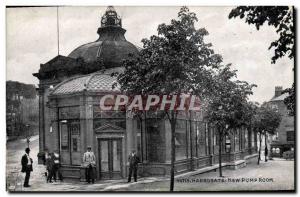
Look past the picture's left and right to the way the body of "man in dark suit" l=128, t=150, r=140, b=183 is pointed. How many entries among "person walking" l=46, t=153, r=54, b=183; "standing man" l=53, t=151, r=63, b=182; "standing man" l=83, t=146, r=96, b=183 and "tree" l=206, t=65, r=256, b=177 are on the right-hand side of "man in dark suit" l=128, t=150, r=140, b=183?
3

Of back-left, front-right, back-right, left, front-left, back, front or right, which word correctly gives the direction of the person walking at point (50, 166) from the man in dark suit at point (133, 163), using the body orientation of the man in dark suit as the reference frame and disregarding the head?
right

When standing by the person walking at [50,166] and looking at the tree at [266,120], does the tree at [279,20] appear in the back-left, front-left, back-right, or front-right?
front-right

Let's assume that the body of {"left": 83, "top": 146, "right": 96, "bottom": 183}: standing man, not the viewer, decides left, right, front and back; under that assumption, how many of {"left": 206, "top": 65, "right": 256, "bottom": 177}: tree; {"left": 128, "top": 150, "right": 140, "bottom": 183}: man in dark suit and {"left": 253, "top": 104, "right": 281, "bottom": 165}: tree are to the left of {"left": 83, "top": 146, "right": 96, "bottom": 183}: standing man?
3

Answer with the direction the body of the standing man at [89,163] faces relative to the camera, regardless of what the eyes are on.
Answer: toward the camera

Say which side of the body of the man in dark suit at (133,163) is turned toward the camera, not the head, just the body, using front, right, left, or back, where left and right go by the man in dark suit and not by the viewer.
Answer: front

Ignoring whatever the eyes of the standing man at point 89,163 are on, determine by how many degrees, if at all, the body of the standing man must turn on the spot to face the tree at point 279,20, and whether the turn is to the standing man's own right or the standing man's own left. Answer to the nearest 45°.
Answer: approximately 45° to the standing man's own left

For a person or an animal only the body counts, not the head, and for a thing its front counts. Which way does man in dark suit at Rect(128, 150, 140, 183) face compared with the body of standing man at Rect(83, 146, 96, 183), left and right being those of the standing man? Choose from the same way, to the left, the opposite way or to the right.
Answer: the same way

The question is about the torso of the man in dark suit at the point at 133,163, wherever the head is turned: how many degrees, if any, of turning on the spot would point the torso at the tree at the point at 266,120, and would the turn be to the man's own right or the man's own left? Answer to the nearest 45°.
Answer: approximately 90° to the man's own left

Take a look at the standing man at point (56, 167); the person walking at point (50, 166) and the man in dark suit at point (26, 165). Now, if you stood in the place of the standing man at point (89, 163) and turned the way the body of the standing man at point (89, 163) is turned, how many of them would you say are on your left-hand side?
0

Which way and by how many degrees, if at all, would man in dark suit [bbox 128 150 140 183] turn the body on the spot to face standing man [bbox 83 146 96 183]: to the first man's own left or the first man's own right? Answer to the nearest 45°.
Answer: approximately 90° to the first man's own right
